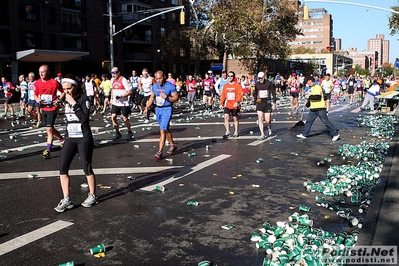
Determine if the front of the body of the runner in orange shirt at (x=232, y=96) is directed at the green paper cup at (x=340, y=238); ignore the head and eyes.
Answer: yes

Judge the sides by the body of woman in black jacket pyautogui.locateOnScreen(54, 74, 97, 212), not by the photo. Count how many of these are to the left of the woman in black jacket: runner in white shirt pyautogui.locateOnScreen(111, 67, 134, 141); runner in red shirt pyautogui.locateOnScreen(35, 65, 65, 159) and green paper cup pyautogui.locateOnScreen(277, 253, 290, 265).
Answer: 1

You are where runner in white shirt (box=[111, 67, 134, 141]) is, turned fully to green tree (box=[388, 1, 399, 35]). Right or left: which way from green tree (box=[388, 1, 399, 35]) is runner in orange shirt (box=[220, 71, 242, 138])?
right

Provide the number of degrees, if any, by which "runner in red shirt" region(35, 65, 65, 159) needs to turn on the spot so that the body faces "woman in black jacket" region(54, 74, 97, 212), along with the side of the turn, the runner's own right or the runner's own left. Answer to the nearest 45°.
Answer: approximately 45° to the runner's own left

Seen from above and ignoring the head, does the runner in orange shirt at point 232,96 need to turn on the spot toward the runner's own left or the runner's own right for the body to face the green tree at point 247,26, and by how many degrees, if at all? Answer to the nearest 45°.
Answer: approximately 180°

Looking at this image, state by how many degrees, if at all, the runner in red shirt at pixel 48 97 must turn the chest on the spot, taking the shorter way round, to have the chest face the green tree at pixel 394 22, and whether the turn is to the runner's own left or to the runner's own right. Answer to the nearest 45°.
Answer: approximately 180°

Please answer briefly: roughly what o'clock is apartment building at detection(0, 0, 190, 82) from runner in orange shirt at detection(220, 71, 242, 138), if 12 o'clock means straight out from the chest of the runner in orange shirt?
The apartment building is roughly at 5 o'clock from the runner in orange shirt.

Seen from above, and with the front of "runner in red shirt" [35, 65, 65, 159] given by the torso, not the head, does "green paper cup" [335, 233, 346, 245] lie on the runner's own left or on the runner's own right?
on the runner's own left

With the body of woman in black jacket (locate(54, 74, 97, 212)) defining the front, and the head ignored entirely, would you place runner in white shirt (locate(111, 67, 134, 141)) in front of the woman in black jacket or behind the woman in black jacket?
behind

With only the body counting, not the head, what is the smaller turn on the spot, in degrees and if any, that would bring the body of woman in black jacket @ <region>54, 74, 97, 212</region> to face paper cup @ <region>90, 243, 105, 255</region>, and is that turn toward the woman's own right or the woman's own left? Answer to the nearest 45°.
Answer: approximately 45° to the woman's own left

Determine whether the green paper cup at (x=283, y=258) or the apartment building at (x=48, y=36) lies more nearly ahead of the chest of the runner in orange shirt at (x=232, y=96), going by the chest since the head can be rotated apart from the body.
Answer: the green paper cup

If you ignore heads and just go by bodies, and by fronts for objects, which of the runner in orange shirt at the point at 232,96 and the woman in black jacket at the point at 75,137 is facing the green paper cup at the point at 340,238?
the runner in orange shirt

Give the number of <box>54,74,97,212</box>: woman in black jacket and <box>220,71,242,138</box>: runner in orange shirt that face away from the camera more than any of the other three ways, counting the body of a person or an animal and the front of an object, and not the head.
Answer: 0

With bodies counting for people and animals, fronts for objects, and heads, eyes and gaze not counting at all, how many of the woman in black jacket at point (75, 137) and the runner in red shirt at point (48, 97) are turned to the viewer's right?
0

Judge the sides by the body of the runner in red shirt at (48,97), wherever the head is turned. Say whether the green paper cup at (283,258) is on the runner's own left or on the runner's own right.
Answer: on the runner's own left
